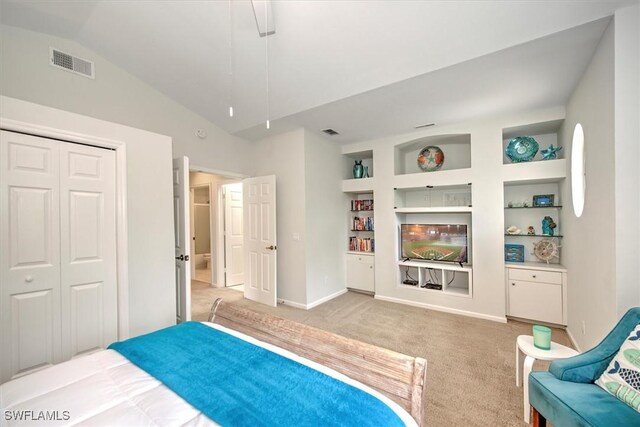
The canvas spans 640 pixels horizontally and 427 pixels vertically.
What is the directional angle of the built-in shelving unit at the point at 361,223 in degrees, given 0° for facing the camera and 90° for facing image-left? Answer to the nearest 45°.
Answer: approximately 0°

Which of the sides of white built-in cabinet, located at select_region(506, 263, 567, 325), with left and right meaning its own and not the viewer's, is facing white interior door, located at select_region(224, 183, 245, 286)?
right

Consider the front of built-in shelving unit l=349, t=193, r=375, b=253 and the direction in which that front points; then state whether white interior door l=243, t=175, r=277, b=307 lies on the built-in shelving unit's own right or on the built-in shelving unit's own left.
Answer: on the built-in shelving unit's own right

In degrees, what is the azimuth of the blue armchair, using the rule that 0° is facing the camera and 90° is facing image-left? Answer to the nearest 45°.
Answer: approximately 45°
